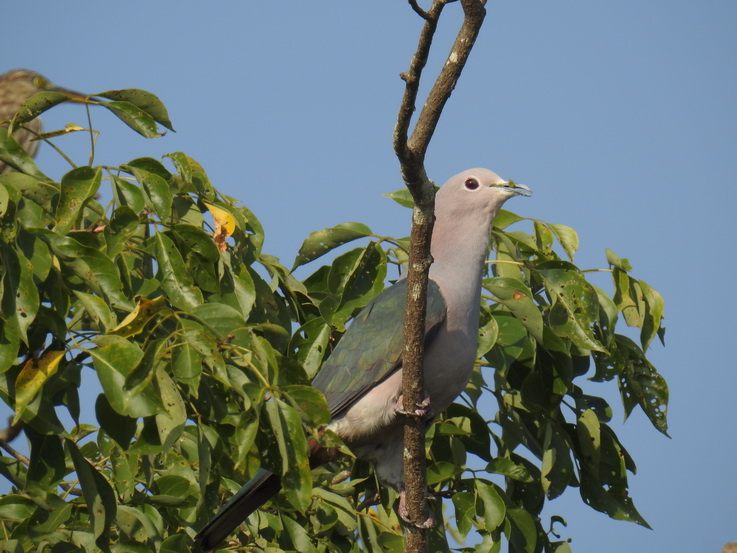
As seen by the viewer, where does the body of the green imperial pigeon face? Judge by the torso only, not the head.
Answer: to the viewer's right
